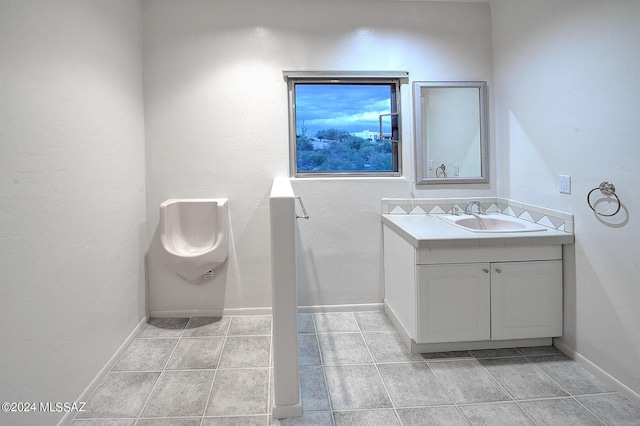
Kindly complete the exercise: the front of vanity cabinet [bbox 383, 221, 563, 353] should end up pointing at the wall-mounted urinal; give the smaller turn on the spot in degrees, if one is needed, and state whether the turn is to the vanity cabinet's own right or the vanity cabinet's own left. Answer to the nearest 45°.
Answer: approximately 90° to the vanity cabinet's own right

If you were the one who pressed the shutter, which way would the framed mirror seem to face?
facing the viewer

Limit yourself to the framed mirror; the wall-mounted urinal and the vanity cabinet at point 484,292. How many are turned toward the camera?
3

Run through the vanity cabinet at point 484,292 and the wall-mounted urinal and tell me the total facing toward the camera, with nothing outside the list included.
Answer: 2

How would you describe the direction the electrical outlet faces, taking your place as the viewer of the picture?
facing the viewer and to the left of the viewer

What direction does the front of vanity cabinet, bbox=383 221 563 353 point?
toward the camera

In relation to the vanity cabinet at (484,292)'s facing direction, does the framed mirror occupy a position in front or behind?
behind
